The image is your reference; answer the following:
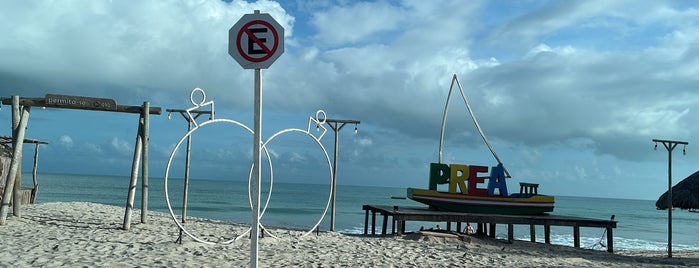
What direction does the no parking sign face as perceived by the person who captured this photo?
facing the viewer

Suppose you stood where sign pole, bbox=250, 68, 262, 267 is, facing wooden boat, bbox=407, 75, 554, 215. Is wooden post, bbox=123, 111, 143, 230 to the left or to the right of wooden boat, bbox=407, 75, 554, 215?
left

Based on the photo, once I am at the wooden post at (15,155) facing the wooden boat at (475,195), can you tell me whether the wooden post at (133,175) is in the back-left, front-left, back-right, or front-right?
front-right

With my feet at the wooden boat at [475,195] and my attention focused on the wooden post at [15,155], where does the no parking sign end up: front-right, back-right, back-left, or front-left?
front-left

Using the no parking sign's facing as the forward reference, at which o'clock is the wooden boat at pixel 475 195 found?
The wooden boat is roughly at 7 o'clock from the no parking sign.

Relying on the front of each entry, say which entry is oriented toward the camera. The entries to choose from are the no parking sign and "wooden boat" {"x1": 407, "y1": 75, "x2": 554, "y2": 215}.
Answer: the no parking sign

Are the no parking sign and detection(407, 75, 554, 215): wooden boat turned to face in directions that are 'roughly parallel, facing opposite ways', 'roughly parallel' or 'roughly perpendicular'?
roughly perpendicular

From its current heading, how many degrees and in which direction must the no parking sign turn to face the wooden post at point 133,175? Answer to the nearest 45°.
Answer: approximately 180°

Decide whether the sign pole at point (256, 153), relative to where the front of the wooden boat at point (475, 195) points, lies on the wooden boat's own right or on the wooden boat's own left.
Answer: on the wooden boat's own left

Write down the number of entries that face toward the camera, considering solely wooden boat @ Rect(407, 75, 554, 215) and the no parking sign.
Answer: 1

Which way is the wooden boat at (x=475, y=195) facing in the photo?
to the viewer's left
